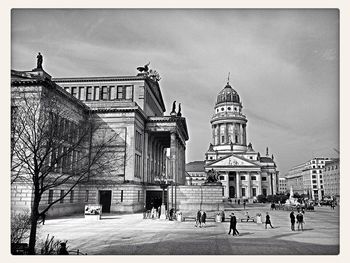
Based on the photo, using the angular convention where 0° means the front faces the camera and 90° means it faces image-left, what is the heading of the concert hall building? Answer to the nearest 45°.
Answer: approximately 270°
